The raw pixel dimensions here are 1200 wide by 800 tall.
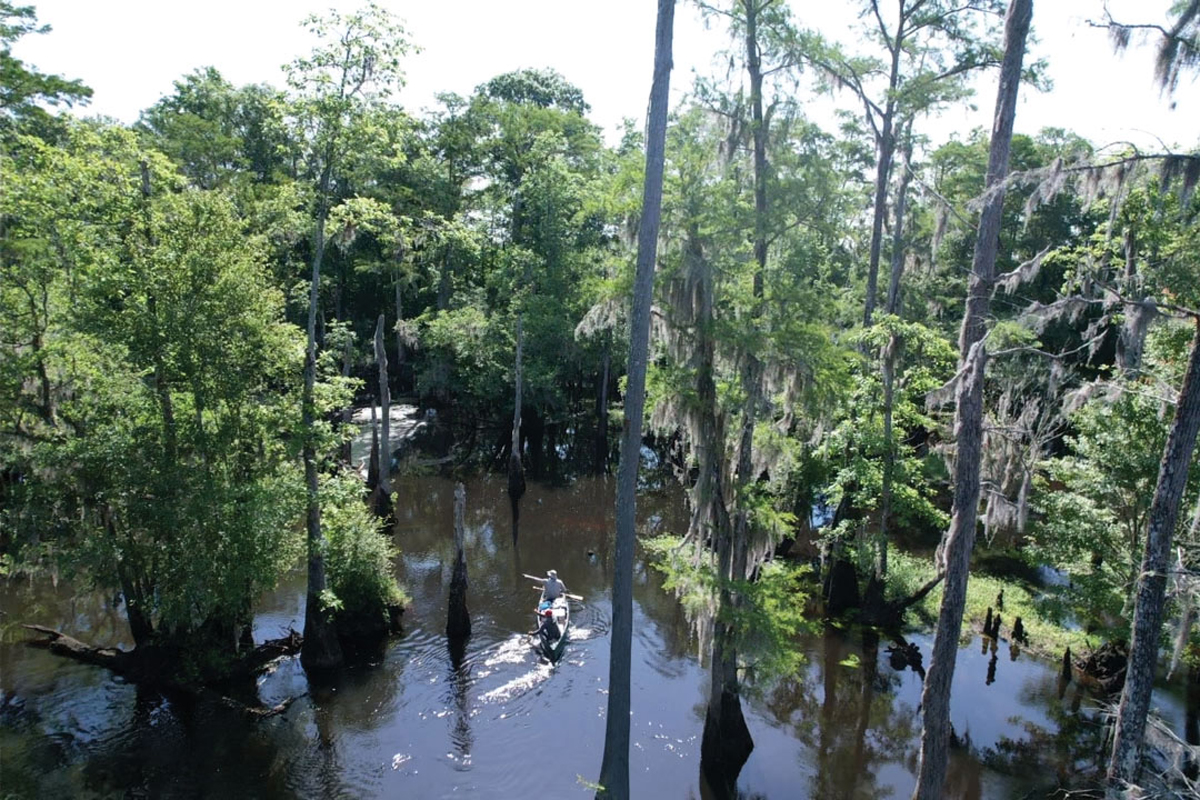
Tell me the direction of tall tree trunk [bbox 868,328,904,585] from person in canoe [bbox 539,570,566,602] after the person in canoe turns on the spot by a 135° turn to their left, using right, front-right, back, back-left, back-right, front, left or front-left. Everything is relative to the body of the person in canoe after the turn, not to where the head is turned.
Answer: back-left

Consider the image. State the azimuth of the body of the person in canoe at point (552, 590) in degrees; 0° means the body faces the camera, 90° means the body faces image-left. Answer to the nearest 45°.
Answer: approximately 180°

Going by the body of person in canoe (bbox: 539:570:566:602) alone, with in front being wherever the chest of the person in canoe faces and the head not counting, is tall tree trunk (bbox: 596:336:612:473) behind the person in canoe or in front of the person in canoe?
in front

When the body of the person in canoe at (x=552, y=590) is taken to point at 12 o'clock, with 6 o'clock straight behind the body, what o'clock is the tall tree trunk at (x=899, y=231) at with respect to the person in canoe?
The tall tree trunk is roughly at 2 o'clock from the person in canoe.

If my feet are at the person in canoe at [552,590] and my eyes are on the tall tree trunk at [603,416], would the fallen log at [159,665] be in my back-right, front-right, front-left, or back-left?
back-left

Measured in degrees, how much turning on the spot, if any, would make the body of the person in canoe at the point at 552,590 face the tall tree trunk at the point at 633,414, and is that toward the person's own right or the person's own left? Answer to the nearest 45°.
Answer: approximately 180°
